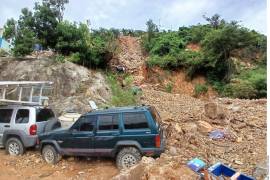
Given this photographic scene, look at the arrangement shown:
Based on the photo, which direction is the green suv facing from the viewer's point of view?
to the viewer's left

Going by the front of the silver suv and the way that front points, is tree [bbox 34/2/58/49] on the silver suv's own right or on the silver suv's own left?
on the silver suv's own right

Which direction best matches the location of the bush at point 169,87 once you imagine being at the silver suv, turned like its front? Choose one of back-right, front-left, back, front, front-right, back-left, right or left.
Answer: right

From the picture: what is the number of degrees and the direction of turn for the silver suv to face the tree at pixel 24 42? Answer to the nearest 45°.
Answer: approximately 45° to its right

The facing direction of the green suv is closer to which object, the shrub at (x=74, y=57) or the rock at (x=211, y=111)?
the shrub

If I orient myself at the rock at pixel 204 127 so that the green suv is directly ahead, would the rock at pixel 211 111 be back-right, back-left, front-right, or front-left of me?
back-right

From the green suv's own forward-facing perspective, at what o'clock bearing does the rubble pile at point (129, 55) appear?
The rubble pile is roughly at 3 o'clock from the green suv.

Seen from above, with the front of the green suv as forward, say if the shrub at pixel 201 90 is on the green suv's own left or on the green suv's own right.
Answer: on the green suv's own right

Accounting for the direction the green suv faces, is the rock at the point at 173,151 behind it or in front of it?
behind

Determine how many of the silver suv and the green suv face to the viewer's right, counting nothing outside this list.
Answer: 0
